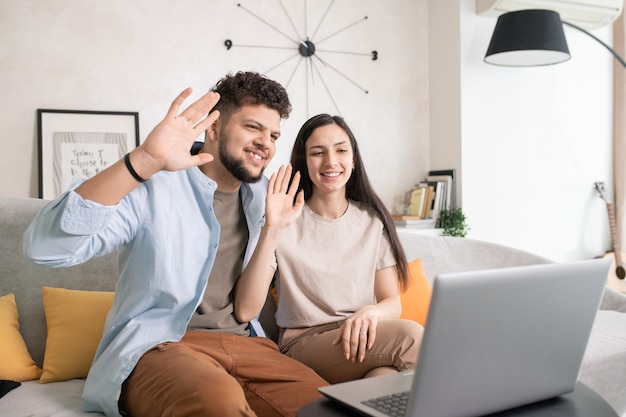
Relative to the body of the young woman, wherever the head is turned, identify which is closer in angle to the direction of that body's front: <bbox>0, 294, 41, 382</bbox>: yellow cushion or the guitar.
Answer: the yellow cushion

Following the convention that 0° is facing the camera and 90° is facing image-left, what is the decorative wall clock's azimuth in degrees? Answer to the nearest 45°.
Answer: approximately 0°

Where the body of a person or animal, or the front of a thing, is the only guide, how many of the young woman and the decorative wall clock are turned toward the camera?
2

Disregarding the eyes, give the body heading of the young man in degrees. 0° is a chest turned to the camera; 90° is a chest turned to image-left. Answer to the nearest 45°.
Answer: approximately 315°

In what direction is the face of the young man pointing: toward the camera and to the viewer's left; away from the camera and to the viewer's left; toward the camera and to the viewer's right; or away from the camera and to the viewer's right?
toward the camera and to the viewer's right

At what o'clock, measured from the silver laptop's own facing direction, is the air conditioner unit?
The air conditioner unit is roughly at 2 o'clock from the silver laptop.

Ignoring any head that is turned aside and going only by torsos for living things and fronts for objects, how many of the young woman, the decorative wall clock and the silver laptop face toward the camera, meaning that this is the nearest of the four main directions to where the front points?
2

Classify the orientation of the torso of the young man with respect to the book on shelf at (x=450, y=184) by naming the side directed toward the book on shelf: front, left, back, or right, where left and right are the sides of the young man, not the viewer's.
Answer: left

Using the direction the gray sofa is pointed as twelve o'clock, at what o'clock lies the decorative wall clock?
The decorative wall clock is roughly at 7 o'clock from the gray sofa.
